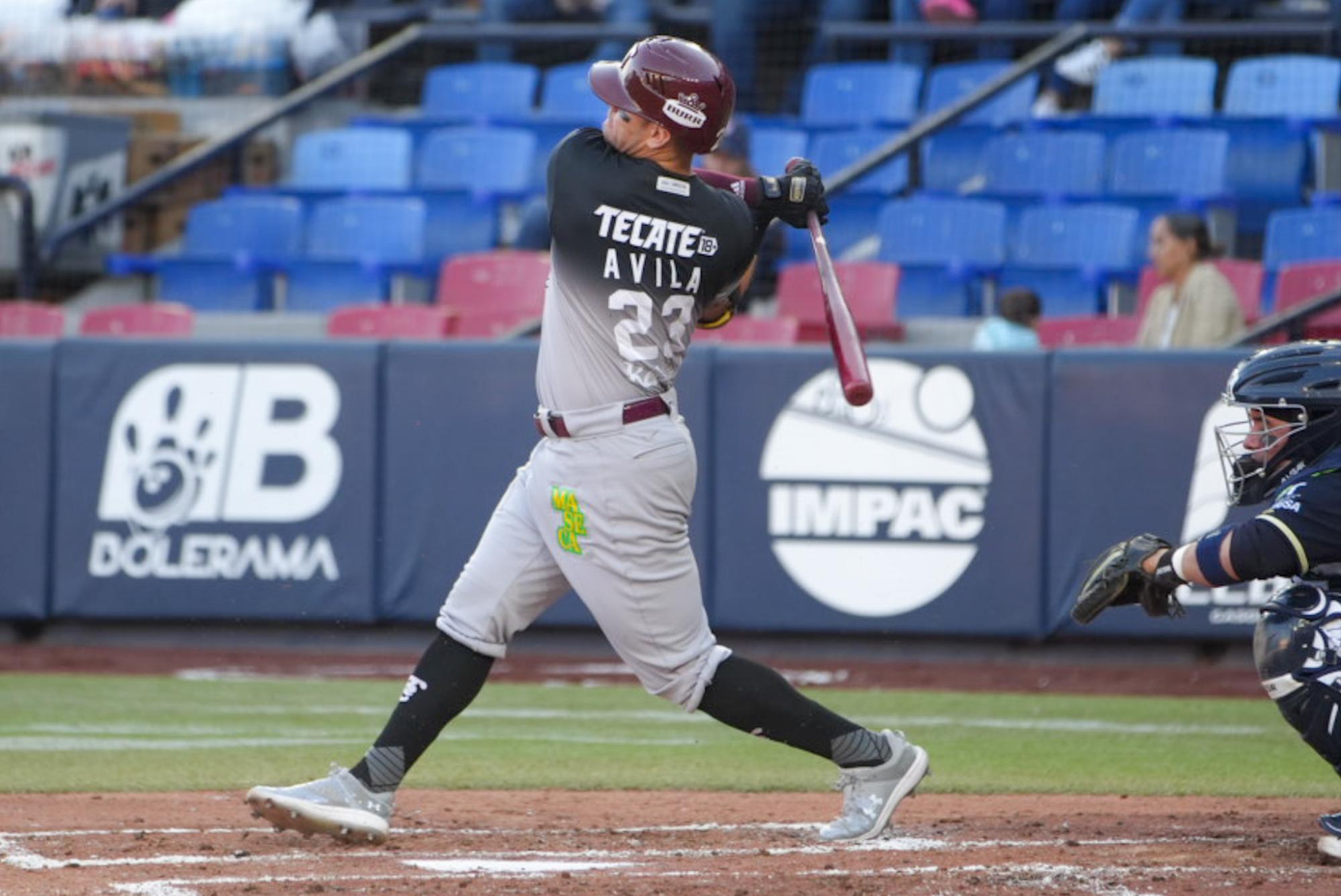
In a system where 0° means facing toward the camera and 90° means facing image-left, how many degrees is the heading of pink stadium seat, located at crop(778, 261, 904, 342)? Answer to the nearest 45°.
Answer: approximately 0°

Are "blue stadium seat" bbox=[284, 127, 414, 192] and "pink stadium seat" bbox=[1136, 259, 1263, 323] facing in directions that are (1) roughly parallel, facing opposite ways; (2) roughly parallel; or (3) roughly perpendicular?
roughly parallel

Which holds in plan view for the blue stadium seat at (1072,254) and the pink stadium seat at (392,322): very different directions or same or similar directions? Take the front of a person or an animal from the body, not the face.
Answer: same or similar directions

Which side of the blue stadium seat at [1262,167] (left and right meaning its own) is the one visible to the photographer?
front

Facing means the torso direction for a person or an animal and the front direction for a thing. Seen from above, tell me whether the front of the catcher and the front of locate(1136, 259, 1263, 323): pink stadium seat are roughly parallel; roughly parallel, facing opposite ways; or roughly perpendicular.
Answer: roughly perpendicular

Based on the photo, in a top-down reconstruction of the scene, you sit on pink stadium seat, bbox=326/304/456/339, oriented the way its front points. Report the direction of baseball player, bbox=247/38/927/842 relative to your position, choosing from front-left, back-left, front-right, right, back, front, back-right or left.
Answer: front

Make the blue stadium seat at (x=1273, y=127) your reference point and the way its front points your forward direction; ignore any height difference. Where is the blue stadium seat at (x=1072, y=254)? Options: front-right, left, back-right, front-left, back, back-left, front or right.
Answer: front-right

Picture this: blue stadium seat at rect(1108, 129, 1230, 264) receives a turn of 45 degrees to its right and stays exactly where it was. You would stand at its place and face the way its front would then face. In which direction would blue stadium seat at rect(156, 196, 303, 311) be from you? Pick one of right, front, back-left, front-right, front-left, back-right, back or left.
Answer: front-right

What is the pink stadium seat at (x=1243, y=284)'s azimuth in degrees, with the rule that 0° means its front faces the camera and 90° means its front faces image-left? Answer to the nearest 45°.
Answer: approximately 0°

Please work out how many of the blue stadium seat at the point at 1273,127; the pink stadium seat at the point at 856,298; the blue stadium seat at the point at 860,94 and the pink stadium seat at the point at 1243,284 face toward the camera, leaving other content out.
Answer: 4

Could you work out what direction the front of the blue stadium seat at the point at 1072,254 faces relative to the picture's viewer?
facing the viewer

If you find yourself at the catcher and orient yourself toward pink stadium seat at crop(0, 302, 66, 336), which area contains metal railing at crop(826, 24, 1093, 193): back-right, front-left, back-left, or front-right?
front-right

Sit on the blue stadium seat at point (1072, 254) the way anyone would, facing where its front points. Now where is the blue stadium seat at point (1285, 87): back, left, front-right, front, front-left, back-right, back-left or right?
back-left

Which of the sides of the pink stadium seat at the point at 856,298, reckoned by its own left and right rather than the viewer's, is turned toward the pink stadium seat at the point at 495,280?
right

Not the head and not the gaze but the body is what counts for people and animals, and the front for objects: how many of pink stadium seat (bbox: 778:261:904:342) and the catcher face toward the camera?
1

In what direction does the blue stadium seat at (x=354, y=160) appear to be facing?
toward the camera

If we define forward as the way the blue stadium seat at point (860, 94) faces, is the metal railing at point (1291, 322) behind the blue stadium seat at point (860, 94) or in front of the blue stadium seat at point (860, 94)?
in front
